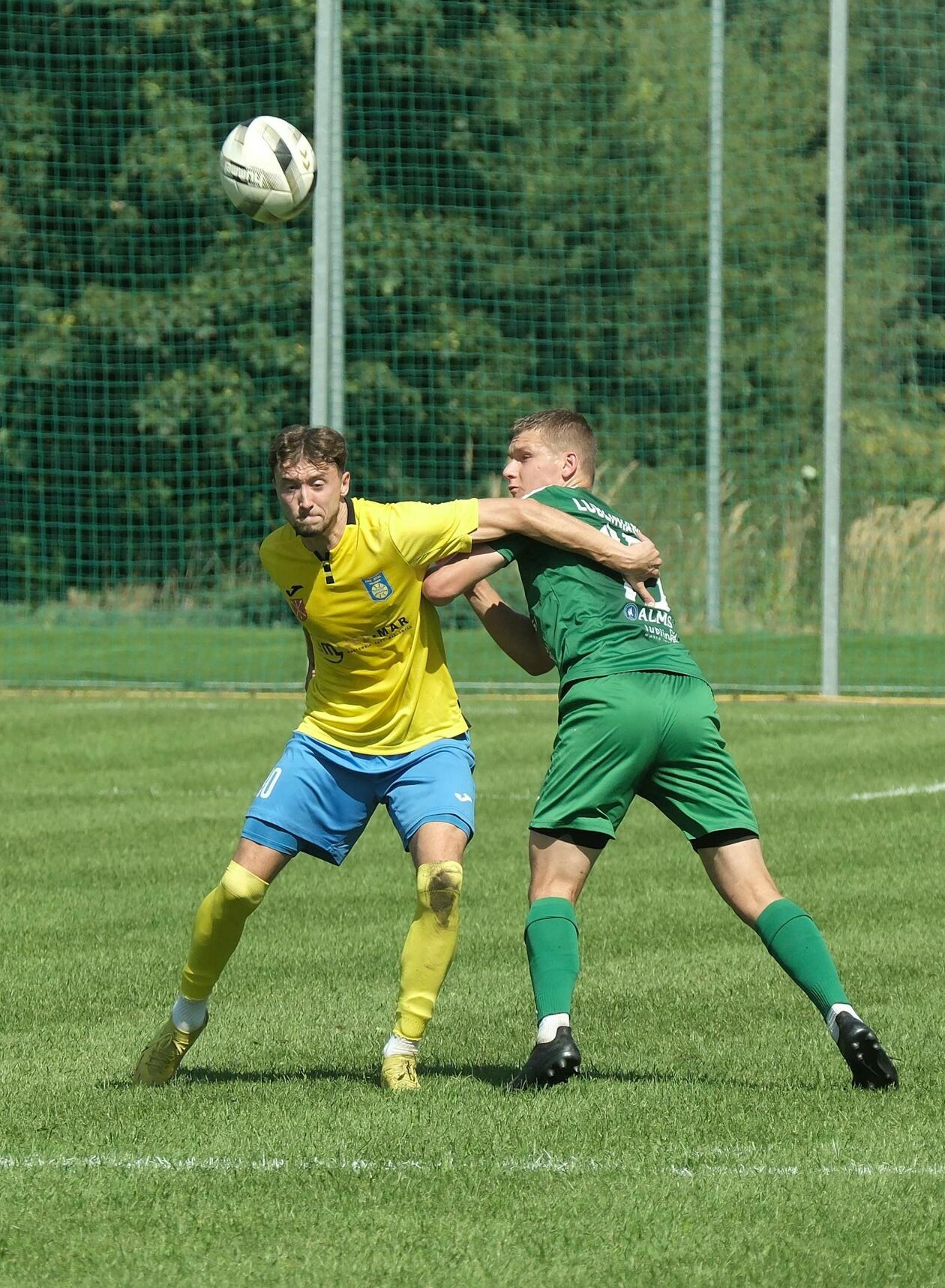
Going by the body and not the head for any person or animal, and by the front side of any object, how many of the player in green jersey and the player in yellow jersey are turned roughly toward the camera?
1

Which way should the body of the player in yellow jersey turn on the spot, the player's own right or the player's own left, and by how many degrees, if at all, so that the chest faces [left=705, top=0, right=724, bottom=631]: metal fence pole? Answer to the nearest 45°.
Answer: approximately 180°

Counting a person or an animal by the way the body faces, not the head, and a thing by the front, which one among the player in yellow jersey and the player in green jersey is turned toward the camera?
the player in yellow jersey

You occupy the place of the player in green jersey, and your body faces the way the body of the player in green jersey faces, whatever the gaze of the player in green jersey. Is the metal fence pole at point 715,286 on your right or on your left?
on your right

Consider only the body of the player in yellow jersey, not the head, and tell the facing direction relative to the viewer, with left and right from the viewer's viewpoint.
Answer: facing the viewer

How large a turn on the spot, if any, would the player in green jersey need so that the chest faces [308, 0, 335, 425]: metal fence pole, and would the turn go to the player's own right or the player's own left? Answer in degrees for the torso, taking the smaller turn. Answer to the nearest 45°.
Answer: approximately 45° to the player's own right

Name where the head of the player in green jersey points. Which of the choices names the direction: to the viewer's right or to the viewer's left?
to the viewer's left

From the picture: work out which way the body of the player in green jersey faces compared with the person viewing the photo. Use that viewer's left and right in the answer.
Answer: facing away from the viewer and to the left of the viewer

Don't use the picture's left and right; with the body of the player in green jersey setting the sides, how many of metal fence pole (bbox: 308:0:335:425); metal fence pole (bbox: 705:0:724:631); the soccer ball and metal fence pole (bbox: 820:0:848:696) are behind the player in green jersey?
0

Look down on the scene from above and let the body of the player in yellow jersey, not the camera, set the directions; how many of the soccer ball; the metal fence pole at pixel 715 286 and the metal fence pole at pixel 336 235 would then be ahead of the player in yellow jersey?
0

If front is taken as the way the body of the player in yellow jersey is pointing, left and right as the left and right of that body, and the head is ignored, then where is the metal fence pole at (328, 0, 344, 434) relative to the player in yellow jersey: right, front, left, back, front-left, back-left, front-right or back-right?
back

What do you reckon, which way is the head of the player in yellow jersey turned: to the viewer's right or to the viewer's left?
to the viewer's left
